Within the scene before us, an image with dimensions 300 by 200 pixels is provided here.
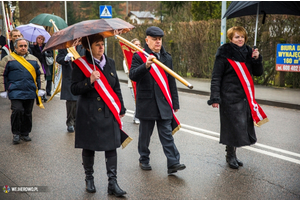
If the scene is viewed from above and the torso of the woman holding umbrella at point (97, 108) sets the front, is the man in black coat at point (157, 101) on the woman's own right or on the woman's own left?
on the woman's own left

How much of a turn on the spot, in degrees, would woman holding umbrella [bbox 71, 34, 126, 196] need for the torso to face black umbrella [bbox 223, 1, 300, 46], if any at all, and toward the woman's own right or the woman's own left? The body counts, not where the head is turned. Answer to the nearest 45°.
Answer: approximately 90° to the woman's own left

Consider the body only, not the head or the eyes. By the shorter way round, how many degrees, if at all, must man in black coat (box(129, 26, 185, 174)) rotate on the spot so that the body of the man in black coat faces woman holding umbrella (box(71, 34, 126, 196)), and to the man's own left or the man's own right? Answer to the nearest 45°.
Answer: approximately 90° to the man's own right

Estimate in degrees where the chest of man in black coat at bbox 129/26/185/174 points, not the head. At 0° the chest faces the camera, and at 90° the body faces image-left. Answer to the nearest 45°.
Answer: approximately 315°

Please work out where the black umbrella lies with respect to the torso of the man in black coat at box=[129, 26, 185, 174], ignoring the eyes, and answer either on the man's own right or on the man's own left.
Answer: on the man's own left

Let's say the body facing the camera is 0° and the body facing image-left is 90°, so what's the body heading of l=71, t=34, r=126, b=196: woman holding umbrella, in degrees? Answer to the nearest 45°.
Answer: approximately 315°
